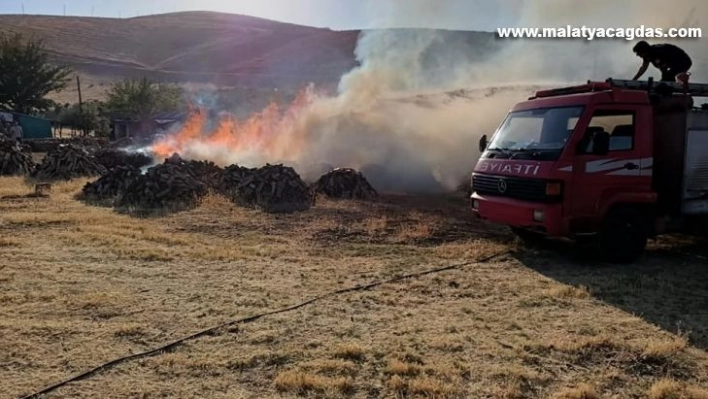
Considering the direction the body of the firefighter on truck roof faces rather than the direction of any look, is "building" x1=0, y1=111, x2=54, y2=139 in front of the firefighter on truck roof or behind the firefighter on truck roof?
in front

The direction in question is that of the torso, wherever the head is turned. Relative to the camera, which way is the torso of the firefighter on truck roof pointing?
to the viewer's left

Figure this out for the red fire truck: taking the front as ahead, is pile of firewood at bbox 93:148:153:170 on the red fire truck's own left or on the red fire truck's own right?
on the red fire truck's own right

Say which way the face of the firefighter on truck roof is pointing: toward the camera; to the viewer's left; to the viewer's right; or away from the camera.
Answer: to the viewer's left

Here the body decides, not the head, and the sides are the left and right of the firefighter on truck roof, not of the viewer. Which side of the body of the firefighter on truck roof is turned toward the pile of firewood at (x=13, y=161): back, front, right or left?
front

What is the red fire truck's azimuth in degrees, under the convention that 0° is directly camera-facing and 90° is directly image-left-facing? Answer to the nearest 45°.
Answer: approximately 45°

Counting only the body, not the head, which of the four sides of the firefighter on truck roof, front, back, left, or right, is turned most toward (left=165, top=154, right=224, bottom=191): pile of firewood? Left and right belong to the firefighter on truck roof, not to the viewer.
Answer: front

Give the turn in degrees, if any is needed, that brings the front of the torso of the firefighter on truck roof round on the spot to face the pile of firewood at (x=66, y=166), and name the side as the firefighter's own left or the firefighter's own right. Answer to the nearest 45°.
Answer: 0° — they already face it

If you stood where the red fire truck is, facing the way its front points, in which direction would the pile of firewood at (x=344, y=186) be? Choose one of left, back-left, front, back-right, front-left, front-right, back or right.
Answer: right
